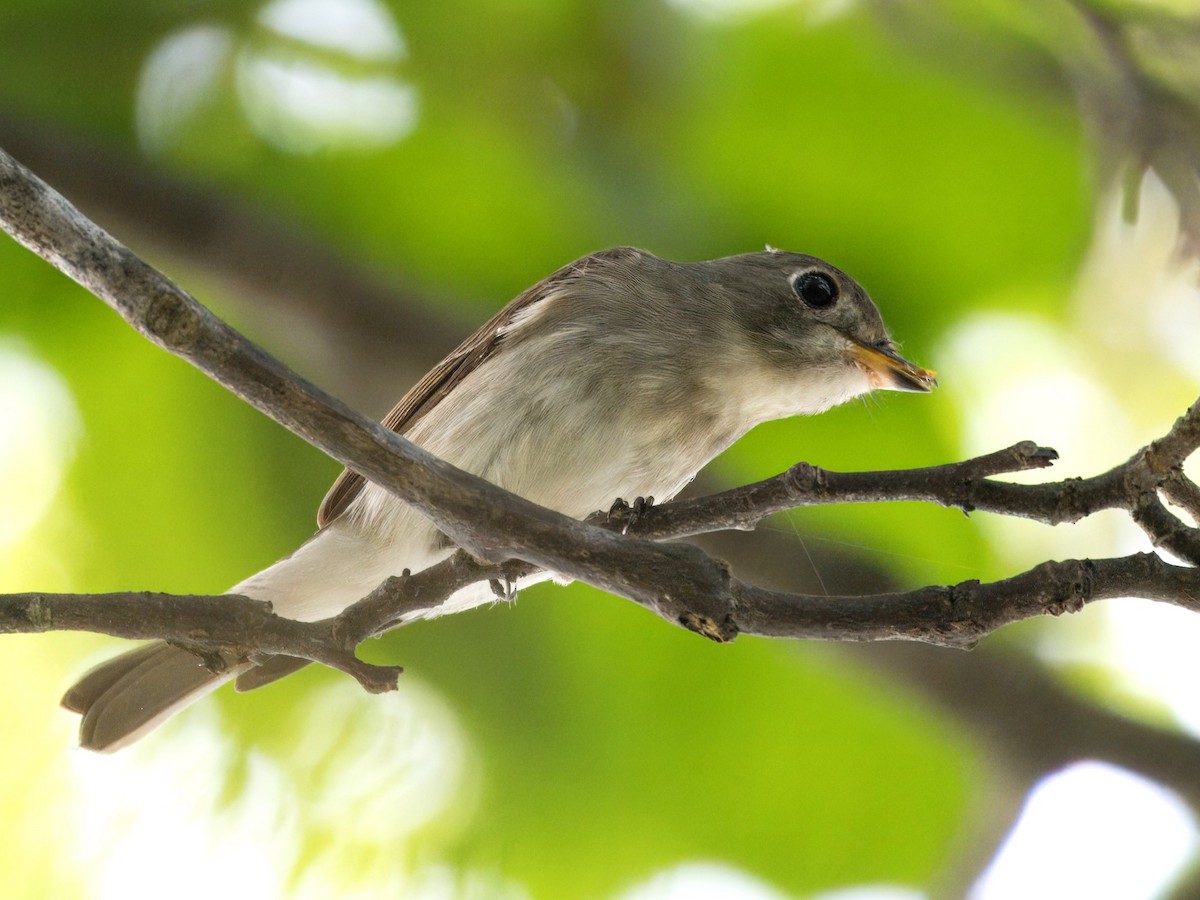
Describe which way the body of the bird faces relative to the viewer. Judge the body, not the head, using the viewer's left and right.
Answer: facing to the right of the viewer
